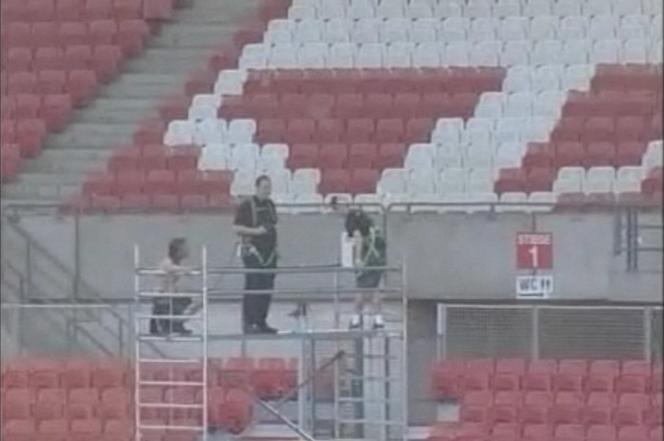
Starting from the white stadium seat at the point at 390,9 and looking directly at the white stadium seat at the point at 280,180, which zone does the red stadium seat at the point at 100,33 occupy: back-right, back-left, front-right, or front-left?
front-right

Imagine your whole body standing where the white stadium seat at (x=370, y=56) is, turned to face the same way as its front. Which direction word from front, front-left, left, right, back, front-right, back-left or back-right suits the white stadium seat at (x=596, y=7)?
left

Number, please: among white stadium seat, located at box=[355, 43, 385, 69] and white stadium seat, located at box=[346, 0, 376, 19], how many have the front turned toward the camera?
2

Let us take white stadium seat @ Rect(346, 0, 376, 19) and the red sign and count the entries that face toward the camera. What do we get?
2

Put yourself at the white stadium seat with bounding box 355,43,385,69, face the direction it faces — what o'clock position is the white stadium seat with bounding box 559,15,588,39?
the white stadium seat with bounding box 559,15,588,39 is roughly at 9 o'clock from the white stadium seat with bounding box 355,43,385,69.

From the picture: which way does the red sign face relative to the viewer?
toward the camera

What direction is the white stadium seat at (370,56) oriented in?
toward the camera

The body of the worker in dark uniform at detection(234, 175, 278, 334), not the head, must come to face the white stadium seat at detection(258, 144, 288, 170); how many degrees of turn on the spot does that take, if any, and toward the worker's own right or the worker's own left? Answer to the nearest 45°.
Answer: approximately 135° to the worker's own left

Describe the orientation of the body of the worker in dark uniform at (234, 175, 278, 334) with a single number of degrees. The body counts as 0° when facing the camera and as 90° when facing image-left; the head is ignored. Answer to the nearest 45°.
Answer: approximately 315°

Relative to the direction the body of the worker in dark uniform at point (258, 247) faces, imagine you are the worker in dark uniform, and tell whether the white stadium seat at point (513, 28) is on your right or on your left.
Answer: on your left

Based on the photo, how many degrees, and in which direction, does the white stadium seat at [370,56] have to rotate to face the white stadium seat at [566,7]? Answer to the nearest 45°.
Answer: approximately 90° to its left

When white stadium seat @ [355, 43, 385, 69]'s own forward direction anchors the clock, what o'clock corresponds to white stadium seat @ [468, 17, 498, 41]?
white stadium seat @ [468, 17, 498, 41] is roughly at 9 o'clock from white stadium seat @ [355, 43, 385, 69].
